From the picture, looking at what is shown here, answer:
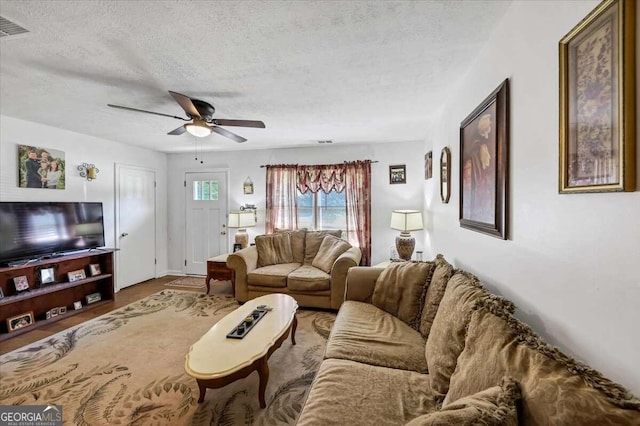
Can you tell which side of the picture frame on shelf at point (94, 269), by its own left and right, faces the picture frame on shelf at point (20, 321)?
right

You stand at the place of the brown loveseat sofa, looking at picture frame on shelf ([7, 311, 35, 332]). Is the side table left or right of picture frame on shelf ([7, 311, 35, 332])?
right

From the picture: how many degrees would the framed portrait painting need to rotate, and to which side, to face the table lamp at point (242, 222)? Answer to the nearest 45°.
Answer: approximately 45° to its right

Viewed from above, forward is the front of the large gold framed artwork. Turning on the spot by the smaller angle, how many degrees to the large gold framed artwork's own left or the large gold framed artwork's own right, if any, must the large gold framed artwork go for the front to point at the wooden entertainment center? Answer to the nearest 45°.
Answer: approximately 45° to the large gold framed artwork's own right

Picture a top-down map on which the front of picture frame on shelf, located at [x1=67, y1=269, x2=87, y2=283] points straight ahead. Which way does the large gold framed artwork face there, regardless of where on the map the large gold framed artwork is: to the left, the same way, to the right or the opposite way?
the opposite way

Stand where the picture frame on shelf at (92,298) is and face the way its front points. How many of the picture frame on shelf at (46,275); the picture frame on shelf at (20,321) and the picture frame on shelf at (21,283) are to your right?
3

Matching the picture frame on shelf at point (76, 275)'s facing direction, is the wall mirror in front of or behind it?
in front

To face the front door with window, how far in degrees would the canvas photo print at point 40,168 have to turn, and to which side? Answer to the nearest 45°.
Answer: approximately 45° to its left

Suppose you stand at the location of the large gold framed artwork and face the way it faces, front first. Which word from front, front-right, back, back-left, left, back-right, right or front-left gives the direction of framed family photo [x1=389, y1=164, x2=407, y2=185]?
right

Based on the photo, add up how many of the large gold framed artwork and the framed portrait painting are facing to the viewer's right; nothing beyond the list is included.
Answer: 0

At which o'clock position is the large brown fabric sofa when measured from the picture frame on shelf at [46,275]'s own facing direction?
The large brown fabric sofa is roughly at 1 o'clock from the picture frame on shelf.

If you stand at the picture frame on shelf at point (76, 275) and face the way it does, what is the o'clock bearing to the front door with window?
The front door with window is roughly at 10 o'clock from the picture frame on shelf.

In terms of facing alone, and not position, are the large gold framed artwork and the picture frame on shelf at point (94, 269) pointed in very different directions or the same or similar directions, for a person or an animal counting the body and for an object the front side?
very different directions
